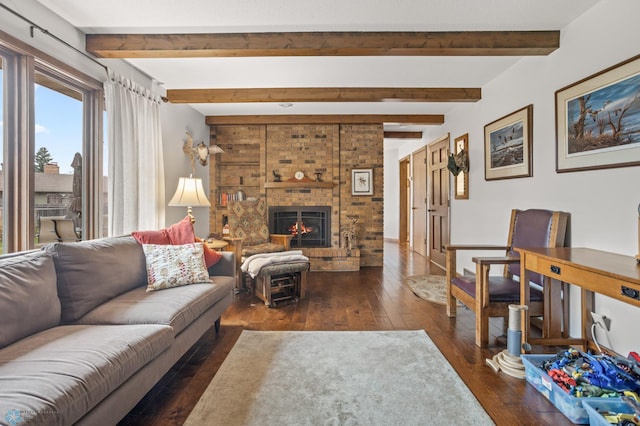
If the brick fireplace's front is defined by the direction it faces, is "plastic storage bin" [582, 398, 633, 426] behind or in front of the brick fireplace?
in front

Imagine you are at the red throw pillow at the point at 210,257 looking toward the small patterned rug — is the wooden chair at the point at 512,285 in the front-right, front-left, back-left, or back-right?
front-right

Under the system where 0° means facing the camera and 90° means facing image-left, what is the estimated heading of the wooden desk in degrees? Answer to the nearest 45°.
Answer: approximately 45°

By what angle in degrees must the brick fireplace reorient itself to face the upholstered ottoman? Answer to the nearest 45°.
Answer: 0° — it already faces it

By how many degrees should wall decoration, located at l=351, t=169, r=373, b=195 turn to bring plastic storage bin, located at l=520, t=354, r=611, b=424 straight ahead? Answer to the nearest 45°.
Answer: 0° — it already faces it

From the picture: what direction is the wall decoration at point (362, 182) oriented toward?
toward the camera

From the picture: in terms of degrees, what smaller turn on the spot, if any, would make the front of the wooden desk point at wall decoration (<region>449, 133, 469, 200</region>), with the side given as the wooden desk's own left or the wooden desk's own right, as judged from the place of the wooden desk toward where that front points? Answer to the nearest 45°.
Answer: approximately 90° to the wooden desk's own right

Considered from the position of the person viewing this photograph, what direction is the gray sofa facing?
facing the viewer and to the right of the viewer

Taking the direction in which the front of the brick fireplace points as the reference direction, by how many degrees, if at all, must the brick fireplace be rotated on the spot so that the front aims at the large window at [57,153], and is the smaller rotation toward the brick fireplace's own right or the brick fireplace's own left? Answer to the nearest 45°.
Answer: approximately 45° to the brick fireplace's own right

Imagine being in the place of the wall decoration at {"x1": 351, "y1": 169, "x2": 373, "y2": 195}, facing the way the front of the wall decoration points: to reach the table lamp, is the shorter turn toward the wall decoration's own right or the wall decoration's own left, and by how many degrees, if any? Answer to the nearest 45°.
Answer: approximately 45° to the wall decoration's own right

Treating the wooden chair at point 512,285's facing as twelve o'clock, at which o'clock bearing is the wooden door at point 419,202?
The wooden door is roughly at 4 o'clock from the wooden chair.

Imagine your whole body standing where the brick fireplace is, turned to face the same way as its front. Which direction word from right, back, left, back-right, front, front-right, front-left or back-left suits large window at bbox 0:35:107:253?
front-right

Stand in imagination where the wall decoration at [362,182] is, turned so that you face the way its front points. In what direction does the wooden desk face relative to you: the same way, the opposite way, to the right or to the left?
to the right

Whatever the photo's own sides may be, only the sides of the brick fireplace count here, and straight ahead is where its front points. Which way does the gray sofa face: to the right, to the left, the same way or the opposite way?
to the left
